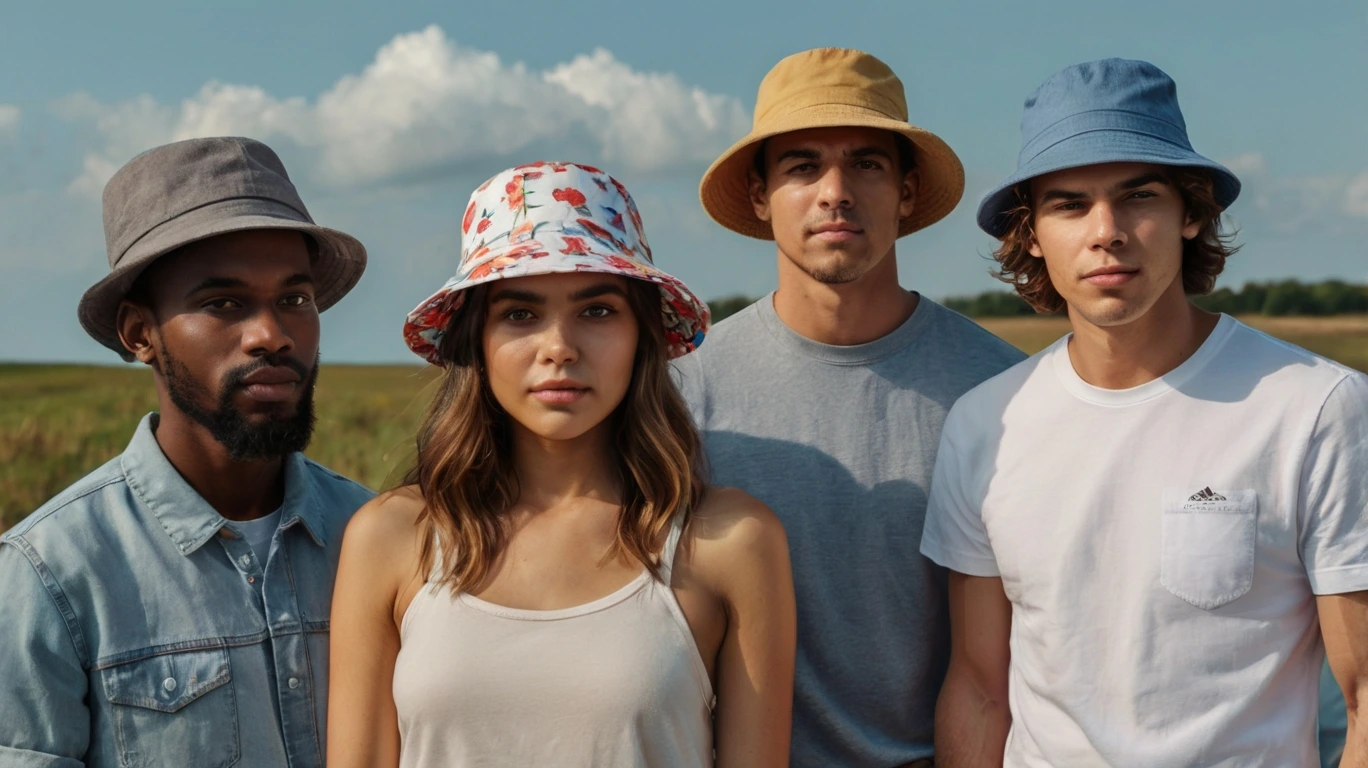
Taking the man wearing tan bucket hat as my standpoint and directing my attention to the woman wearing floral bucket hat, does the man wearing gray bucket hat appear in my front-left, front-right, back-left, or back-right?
front-right

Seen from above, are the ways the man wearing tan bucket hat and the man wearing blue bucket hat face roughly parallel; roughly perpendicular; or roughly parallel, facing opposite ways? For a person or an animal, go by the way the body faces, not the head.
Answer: roughly parallel

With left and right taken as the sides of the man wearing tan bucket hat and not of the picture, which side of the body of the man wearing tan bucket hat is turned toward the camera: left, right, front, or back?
front

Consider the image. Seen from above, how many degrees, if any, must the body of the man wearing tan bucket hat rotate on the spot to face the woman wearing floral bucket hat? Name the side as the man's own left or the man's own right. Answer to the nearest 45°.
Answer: approximately 45° to the man's own right

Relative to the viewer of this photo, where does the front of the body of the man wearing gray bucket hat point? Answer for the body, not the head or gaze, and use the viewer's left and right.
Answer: facing the viewer and to the right of the viewer

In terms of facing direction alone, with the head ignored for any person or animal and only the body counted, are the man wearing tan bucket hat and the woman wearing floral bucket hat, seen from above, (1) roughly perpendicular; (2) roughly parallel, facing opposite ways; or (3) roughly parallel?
roughly parallel

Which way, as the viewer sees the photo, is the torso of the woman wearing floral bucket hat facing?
toward the camera

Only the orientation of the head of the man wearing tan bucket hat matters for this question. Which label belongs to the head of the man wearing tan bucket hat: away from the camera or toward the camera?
toward the camera

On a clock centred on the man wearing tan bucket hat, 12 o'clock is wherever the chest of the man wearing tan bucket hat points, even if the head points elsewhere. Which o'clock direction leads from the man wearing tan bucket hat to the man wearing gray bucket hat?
The man wearing gray bucket hat is roughly at 2 o'clock from the man wearing tan bucket hat.

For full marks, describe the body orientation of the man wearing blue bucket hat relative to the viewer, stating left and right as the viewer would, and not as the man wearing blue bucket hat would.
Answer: facing the viewer

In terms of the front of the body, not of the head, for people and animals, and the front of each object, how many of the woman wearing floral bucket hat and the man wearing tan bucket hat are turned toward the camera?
2

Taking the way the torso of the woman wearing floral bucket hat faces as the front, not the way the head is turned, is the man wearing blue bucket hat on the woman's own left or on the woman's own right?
on the woman's own left

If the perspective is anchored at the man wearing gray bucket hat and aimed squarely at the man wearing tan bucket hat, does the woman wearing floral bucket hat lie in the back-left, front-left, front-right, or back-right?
front-right

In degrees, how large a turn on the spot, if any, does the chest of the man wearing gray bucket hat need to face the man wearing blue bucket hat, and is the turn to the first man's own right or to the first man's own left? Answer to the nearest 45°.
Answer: approximately 45° to the first man's own left
